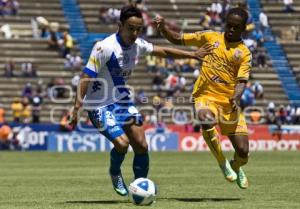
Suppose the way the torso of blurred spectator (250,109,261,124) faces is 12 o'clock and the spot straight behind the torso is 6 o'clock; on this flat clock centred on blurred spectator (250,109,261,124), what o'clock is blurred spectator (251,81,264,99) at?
blurred spectator (251,81,264,99) is roughly at 6 o'clock from blurred spectator (250,109,261,124).

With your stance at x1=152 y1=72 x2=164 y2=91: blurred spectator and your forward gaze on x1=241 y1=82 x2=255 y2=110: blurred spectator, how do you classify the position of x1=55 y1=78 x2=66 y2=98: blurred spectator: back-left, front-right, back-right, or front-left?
back-right

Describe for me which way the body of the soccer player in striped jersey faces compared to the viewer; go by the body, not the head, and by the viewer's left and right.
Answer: facing the viewer and to the right of the viewer

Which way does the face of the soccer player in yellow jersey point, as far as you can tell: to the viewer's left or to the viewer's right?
to the viewer's left

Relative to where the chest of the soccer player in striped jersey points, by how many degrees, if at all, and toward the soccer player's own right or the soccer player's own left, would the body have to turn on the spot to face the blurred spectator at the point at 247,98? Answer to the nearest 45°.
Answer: approximately 135° to the soccer player's own left

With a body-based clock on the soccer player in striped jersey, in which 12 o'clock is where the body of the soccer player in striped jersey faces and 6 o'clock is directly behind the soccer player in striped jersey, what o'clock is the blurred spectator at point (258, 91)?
The blurred spectator is roughly at 8 o'clock from the soccer player in striped jersey.

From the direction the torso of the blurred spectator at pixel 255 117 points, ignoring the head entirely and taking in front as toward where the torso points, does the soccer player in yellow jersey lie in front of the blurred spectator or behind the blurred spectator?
in front

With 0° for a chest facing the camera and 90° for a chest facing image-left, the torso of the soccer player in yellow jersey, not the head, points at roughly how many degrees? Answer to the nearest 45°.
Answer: approximately 0°
